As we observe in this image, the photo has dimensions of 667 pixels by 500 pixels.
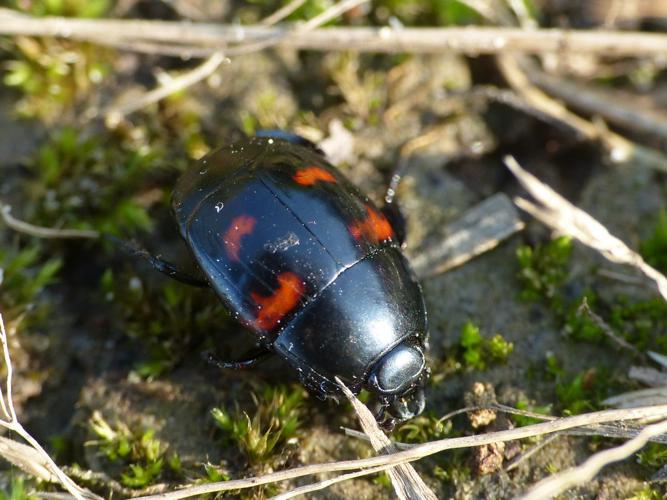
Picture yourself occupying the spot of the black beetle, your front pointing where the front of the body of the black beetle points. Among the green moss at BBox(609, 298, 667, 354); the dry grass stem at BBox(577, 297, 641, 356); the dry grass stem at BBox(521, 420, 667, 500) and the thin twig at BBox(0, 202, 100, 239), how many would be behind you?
1

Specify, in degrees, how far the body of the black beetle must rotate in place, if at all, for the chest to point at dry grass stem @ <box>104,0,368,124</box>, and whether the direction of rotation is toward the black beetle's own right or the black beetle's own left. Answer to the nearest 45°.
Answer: approximately 135° to the black beetle's own left

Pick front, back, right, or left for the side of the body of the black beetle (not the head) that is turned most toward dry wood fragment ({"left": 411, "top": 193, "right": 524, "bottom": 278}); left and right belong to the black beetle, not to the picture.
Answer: left

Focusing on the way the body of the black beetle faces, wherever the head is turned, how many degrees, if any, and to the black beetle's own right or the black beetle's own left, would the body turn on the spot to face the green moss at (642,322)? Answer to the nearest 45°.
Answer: approximately 45° to the black beetle's own left

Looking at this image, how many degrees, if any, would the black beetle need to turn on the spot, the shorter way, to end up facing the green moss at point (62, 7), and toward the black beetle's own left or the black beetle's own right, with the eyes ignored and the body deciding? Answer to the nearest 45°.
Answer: approximately 135° to the black beetle's own left

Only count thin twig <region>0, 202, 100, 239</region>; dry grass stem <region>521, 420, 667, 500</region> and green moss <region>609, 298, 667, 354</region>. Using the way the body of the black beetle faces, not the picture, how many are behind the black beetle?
1

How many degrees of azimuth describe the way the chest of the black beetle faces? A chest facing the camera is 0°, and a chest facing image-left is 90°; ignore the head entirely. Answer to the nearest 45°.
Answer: approximately 315°
